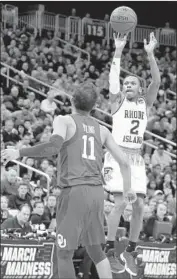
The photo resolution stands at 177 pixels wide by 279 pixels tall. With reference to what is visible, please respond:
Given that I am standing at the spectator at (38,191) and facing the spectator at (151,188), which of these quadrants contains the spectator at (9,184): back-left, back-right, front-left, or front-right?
back-left

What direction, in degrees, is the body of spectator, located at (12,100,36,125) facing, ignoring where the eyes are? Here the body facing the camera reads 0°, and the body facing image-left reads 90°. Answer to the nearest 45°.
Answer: approximately 0°

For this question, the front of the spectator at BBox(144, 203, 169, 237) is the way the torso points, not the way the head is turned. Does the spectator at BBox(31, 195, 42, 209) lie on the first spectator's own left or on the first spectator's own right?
on the first spectator's own right

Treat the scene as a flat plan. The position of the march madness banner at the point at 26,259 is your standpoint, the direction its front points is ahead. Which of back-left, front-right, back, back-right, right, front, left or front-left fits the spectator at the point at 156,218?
back-left

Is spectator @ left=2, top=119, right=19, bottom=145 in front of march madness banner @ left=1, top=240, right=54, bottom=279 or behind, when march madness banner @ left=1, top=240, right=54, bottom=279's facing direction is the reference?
behind

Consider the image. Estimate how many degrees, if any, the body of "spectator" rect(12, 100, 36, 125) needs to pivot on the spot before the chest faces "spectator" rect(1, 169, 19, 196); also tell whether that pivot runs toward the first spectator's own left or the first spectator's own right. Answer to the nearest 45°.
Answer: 0° — they already face them

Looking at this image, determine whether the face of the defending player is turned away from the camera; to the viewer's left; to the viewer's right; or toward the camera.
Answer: away from the camera

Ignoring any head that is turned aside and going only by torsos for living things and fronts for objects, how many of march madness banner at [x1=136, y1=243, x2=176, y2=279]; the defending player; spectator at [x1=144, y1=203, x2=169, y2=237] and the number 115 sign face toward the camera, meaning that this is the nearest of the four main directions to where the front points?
3

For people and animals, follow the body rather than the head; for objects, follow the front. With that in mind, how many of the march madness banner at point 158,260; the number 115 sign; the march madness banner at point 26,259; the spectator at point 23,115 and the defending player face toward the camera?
4

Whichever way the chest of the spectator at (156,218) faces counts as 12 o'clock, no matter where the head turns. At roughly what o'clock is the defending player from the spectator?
The defending player is roughly at 12 o'clock from the spectator.

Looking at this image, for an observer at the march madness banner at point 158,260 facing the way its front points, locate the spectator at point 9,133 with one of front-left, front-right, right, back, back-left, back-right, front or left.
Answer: back-right
